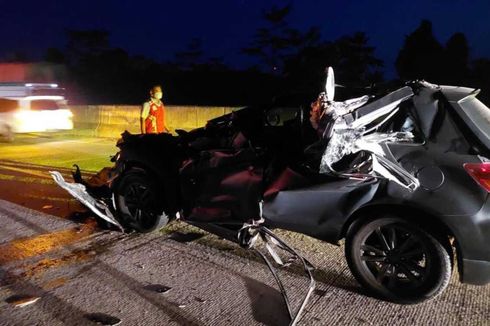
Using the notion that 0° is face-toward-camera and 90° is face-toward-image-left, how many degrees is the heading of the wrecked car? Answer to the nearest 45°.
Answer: approximately 135°

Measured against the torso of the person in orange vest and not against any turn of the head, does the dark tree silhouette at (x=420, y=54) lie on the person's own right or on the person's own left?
on the person's own left

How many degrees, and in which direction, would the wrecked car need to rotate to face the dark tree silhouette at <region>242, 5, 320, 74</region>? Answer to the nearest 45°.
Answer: approximately 45° to its right

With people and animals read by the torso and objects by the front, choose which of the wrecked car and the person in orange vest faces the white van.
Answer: the wrecked car

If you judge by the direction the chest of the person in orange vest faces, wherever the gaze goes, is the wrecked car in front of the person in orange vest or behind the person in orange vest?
in front

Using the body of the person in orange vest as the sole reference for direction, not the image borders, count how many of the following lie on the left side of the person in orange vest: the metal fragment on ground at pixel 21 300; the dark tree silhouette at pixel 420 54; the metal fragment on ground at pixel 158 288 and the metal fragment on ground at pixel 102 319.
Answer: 1

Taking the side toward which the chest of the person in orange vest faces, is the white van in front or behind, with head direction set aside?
behind

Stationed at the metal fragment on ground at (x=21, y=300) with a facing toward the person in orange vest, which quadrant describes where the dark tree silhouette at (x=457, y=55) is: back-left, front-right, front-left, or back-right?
front-right

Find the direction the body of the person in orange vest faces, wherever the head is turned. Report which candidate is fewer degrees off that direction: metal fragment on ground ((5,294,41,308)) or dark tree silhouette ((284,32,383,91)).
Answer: the metal fragment on ground

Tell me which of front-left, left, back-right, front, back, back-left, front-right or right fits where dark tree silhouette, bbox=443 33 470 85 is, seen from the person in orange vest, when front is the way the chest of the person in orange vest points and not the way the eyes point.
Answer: left

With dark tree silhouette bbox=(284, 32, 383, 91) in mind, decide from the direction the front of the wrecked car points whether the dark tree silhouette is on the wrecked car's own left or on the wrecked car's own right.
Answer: on the wrecked car's own right

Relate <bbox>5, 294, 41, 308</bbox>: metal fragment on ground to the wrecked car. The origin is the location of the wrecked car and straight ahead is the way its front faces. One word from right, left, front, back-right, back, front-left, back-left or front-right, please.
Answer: front-left

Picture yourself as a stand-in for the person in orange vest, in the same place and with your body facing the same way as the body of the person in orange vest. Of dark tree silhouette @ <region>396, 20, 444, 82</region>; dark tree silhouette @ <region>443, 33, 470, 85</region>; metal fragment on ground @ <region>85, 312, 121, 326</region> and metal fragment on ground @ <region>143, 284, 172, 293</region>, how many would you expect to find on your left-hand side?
2

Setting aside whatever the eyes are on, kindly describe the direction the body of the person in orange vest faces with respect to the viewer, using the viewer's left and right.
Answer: facing the viewer and to the right of the viewer

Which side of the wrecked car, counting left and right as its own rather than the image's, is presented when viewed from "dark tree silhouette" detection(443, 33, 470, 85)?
right
